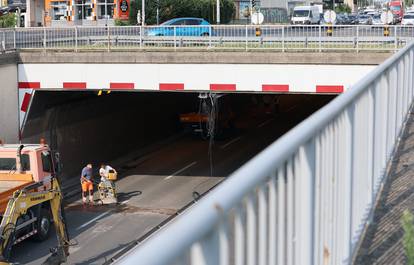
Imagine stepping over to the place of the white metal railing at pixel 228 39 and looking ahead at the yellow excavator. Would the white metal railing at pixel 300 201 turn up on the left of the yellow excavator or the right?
left

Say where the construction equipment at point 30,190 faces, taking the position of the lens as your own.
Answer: facing away from the viewer and to the right of the viewer

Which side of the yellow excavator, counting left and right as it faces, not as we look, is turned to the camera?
right

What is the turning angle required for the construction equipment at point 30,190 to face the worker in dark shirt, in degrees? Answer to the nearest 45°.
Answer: approximately 45° to its left

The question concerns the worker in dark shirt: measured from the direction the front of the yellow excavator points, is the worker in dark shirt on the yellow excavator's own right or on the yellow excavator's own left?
on the yellow excavator's own left

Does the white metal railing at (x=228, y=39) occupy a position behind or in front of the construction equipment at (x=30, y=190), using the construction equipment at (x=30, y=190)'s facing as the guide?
in front

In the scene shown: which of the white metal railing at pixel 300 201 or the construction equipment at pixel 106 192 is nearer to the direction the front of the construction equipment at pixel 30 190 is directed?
the construction equipment
